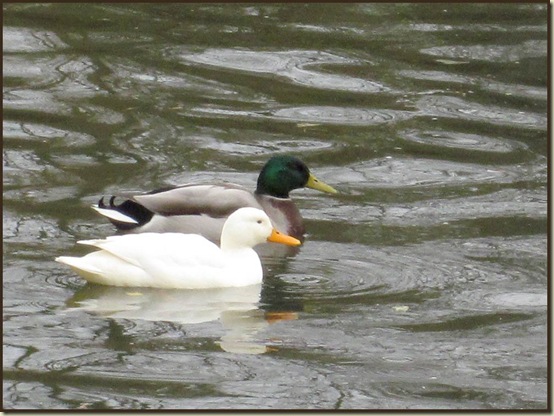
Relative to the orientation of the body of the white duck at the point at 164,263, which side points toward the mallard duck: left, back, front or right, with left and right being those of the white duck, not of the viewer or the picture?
left

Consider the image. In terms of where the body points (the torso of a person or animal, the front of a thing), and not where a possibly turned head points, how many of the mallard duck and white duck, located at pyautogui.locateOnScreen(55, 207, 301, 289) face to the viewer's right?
2

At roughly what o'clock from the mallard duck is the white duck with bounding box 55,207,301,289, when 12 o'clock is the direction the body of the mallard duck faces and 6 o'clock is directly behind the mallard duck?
The white duck is roughly at 3 o'clock from the mallard duck.

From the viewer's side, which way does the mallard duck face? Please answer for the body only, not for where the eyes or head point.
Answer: to the viewer's right

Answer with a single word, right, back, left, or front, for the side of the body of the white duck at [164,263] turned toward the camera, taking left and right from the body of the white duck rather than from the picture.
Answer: right
